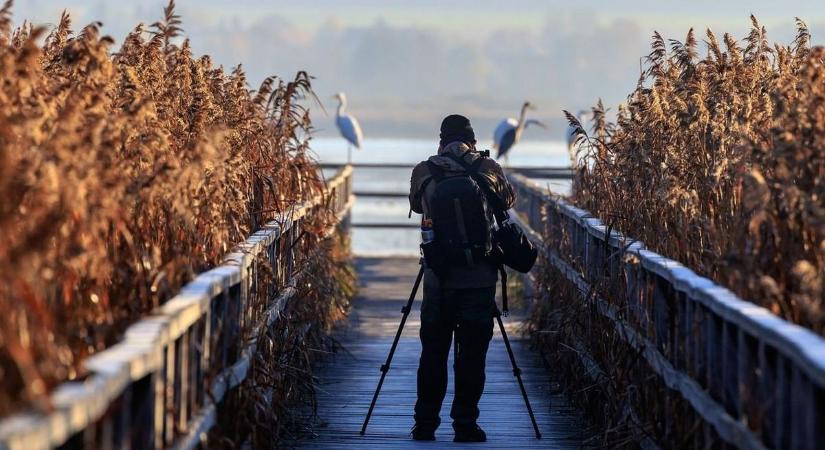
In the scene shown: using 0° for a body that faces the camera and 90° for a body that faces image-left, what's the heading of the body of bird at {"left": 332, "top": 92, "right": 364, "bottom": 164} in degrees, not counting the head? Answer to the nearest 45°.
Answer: approximately 90°

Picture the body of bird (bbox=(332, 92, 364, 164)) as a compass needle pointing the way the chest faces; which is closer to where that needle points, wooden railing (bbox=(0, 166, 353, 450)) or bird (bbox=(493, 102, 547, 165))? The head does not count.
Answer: the wooden railing

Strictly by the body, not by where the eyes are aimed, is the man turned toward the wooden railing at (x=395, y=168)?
yes

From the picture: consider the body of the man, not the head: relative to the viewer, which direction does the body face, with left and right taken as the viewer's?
facing away from the viewer

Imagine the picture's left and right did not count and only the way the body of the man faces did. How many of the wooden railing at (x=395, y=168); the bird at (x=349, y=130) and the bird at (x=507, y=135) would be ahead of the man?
3

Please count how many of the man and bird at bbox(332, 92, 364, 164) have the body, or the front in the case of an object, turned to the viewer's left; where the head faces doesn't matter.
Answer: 1

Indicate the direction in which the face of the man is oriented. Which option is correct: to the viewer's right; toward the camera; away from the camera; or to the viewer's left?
away from the camera

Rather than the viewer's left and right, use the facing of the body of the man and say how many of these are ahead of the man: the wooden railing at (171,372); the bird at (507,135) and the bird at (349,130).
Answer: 2

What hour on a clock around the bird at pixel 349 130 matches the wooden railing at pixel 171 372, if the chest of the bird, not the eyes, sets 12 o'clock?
The wooden railing is roughly at 9 o'clock from the bird.
